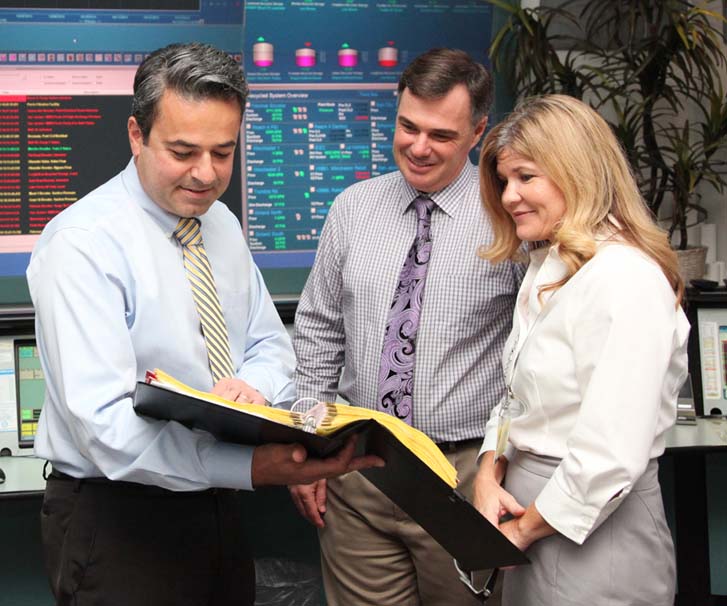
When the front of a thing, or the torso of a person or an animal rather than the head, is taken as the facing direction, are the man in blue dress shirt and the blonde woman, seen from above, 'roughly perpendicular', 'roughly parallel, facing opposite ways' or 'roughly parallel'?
roughly perpendicular

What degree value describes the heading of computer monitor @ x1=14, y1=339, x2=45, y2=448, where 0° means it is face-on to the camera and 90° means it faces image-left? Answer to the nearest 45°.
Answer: approximately 0°

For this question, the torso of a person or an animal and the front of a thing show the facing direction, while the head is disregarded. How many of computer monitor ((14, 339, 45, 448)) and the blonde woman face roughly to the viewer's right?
0

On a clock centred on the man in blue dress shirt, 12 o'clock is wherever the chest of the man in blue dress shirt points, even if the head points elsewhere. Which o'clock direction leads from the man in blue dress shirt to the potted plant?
The potted plant is roughly at 9 o'clock from the man in blue dress shirt.

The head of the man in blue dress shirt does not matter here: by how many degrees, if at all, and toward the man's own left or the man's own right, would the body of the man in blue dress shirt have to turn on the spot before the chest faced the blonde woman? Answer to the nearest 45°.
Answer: approximately 45° to the man's own left

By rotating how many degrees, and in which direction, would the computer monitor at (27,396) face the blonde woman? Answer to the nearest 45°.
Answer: approximately 45° to its left

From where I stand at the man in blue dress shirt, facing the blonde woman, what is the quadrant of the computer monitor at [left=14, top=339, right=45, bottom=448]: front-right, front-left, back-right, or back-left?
back-left

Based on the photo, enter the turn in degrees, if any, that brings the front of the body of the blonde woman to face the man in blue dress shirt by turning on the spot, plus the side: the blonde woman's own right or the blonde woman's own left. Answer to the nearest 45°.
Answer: approximately 45° to the blonde woman's own right

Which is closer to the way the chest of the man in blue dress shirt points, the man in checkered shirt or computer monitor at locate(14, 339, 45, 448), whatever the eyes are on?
the man in checkered shirt

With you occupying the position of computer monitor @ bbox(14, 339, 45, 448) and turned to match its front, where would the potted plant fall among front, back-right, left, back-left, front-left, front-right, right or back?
left
